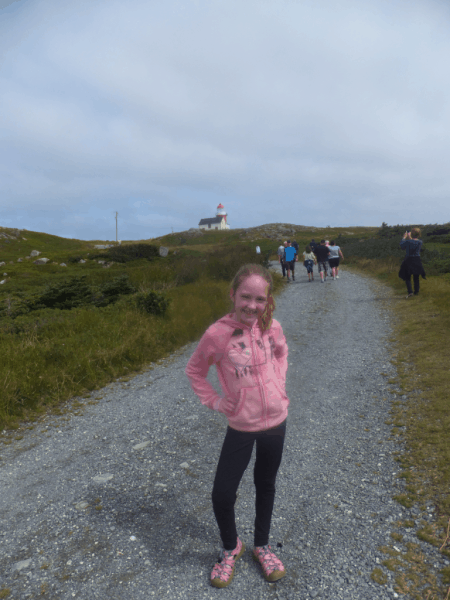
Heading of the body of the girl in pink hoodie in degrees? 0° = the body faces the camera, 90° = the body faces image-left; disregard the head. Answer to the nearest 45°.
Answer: approximately 0°

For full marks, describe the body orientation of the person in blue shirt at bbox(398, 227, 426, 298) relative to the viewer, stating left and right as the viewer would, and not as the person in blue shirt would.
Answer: facing away from the viewer and to the left of the viewer

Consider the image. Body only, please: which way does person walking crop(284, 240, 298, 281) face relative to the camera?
away from the camera

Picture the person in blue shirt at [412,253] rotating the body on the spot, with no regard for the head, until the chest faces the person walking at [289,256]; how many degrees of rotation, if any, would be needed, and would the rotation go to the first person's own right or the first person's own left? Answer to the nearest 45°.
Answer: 0° — they already face them

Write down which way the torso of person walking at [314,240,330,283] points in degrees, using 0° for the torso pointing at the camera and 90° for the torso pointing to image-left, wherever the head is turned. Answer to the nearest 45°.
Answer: approximately 180°

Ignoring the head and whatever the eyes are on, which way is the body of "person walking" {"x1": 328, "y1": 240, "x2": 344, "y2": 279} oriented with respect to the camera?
away from the camera

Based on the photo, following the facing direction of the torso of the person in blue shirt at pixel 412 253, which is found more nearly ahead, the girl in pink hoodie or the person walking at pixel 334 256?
the person walking
